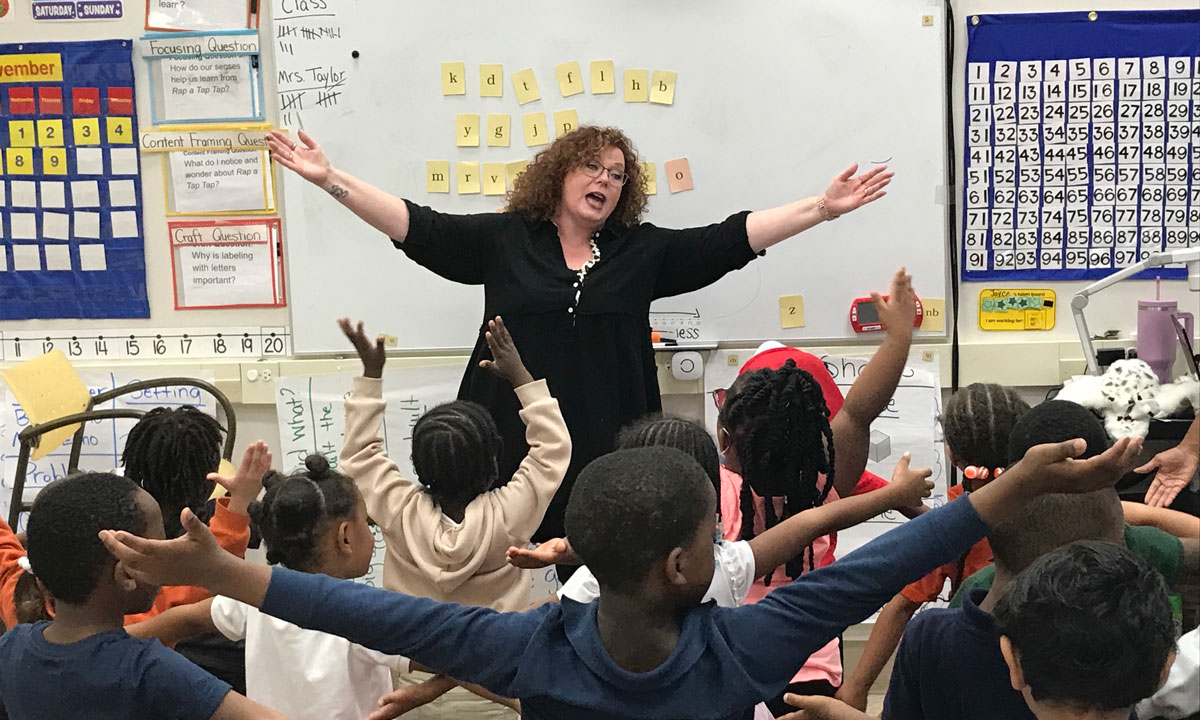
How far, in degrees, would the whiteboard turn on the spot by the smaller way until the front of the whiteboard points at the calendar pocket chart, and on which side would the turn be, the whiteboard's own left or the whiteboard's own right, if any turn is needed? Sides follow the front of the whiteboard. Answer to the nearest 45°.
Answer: approximately 90° to the whiteboard's own right

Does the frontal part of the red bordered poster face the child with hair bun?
yes

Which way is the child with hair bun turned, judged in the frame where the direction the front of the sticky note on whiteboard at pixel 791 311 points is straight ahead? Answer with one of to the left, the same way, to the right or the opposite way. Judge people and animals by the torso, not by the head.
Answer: the opposite way

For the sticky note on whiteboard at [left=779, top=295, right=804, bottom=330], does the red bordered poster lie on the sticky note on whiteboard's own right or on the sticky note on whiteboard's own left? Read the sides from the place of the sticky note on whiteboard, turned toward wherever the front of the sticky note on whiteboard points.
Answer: on the sticky note on whiteboard's own right

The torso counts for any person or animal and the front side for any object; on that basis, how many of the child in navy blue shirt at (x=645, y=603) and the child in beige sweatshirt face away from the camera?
2

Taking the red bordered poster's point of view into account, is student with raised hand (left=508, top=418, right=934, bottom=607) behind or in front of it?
in front

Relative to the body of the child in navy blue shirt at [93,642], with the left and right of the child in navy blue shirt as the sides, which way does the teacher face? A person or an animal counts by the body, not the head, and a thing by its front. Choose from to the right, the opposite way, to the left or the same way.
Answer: the opposite way

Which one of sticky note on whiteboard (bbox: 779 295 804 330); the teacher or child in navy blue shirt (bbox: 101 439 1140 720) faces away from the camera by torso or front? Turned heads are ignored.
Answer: the child in navy blue shirt

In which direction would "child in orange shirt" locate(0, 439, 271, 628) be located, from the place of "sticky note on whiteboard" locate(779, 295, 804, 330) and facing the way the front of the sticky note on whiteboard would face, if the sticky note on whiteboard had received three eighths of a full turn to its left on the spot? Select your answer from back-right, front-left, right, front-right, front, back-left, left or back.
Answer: back

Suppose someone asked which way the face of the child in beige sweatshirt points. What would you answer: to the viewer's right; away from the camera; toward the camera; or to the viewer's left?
away from the camera

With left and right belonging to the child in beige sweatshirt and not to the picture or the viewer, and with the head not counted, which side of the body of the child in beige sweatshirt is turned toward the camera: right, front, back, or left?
back

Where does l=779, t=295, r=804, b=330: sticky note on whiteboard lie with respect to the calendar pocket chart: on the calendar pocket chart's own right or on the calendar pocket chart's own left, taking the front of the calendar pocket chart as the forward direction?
on the calendar pocket chart's own left

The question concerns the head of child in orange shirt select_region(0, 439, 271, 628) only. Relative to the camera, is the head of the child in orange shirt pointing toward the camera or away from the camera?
away from the camera
